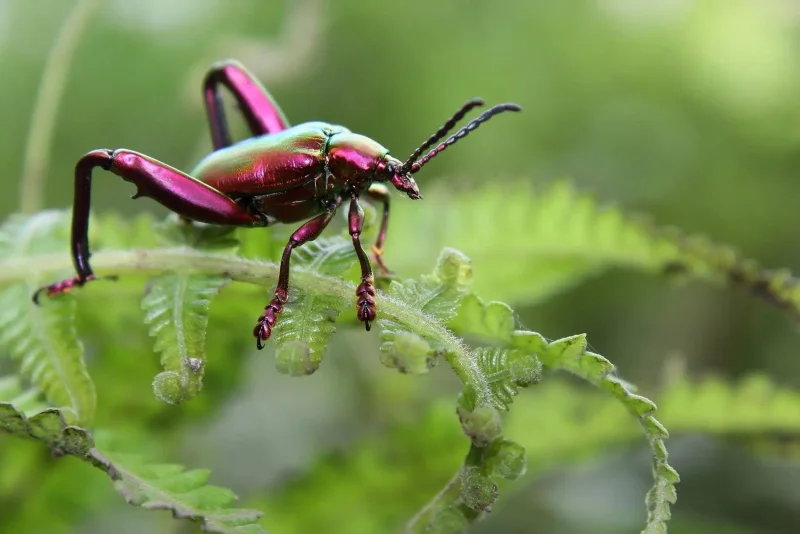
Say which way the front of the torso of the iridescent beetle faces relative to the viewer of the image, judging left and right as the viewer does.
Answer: facing to the right of the viewer

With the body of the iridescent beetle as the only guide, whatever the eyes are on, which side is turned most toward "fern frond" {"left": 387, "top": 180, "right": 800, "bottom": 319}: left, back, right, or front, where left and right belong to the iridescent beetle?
front

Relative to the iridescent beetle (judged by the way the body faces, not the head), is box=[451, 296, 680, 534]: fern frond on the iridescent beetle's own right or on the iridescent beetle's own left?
on the iridescent beetle's own right
